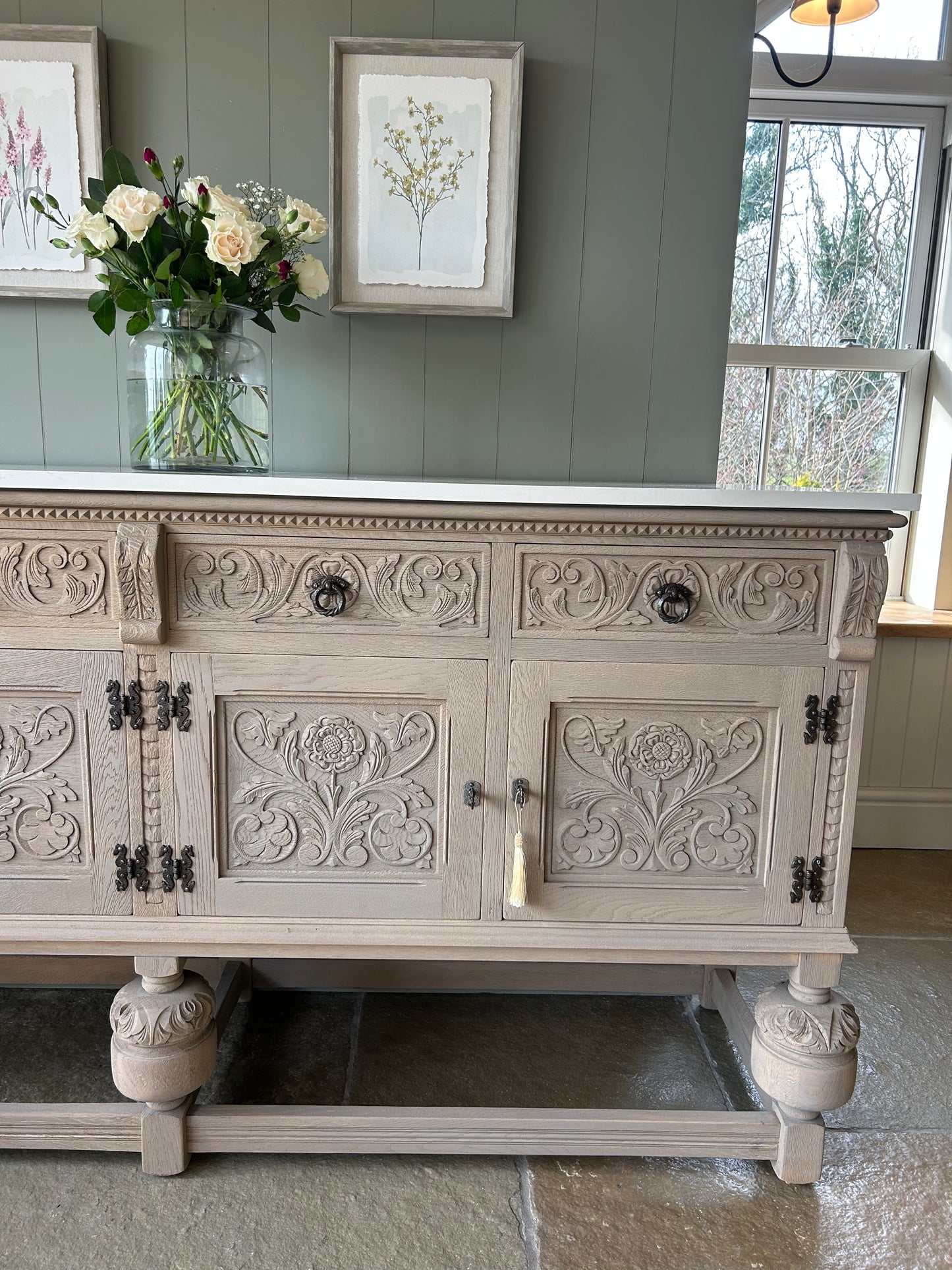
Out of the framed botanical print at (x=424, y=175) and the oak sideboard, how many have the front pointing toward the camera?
2

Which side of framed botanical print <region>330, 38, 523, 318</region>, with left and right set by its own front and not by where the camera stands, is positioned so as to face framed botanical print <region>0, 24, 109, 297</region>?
right

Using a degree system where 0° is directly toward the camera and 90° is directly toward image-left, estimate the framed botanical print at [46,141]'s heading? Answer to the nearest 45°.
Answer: approximately 0°
